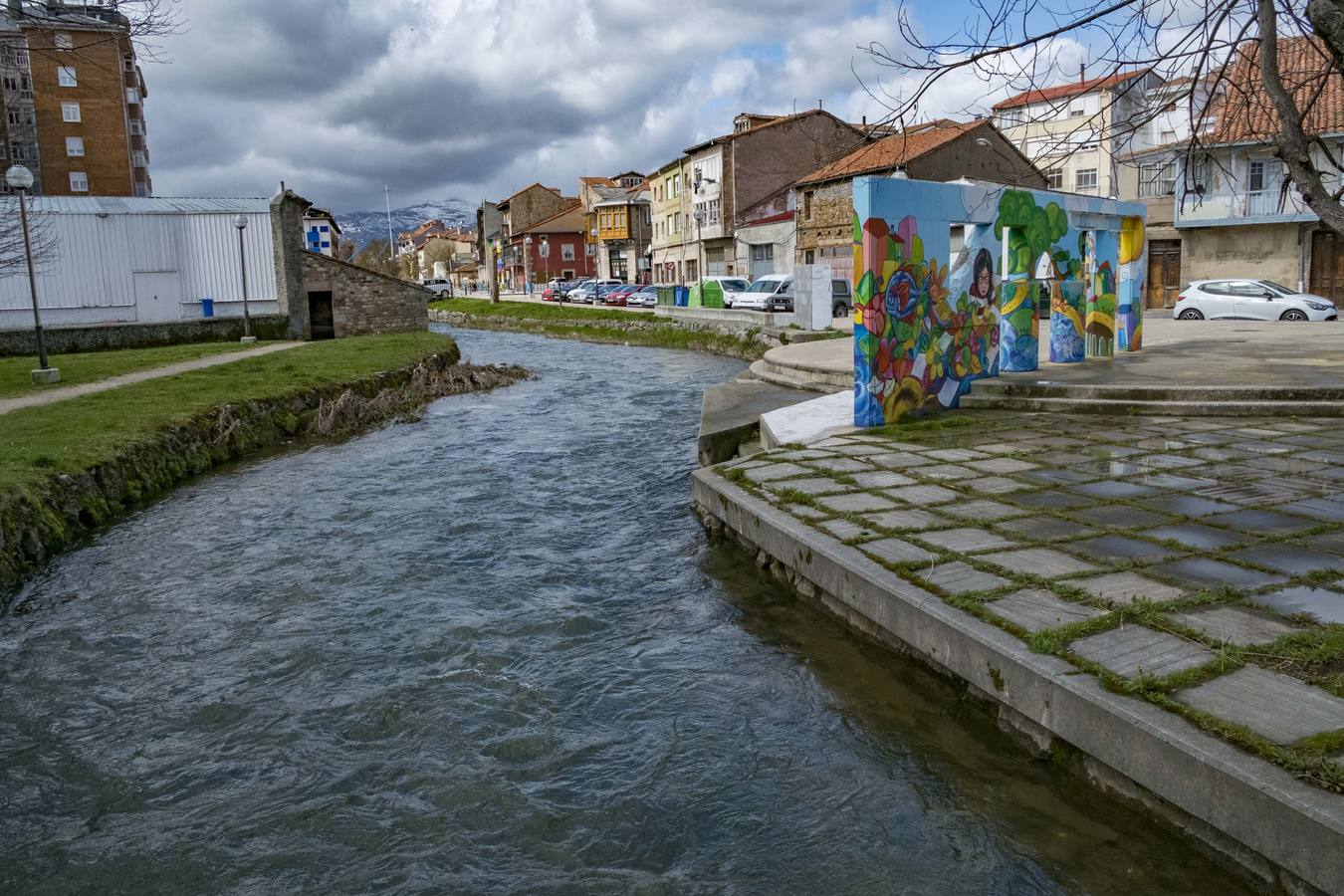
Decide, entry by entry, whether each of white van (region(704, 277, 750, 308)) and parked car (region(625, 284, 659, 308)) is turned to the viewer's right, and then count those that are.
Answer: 0

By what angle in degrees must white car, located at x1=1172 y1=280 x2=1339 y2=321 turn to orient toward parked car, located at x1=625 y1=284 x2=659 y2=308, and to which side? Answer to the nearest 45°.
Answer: approximately 135° to its left

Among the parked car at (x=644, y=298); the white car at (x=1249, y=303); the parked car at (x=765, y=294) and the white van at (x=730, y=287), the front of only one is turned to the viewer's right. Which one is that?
the white car at (x=1249, y=303)

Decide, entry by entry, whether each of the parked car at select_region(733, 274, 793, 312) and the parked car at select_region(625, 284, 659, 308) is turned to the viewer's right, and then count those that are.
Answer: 0

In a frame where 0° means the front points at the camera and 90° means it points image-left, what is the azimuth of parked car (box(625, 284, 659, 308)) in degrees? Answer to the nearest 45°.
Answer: approximately 45°

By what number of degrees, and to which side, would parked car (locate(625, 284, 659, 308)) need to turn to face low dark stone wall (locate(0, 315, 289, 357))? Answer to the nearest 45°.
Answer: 0° — it already faces it

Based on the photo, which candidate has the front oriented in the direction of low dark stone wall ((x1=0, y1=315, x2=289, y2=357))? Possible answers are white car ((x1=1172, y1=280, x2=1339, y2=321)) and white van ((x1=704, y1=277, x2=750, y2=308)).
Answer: white van ((x1=704, y1=277, x2=750, y2=308))

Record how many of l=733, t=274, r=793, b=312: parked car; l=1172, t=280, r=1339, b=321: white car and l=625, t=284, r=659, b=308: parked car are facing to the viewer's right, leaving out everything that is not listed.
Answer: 1

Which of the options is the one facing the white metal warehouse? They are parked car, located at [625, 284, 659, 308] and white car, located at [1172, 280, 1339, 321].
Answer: the parked car

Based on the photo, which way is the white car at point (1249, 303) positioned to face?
to the viewer's right
